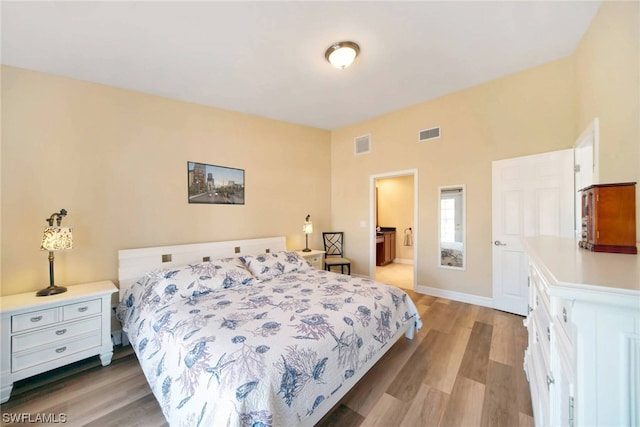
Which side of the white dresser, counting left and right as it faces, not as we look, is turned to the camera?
left

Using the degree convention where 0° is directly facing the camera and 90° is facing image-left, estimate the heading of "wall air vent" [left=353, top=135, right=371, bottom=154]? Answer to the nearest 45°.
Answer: approximately 45°

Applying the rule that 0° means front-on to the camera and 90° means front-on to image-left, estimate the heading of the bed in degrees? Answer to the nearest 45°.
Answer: approximately 315°

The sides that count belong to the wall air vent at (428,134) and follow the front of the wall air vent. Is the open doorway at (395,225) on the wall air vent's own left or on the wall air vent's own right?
on the wall air vent's own right

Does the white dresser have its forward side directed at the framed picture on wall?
yes

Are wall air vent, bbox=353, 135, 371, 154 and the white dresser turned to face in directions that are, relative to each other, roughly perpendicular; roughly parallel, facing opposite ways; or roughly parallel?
roughly perpendicular

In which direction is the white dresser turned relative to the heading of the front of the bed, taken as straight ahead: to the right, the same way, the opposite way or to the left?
the opposite way

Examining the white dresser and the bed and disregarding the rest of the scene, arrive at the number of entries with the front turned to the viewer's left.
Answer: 1

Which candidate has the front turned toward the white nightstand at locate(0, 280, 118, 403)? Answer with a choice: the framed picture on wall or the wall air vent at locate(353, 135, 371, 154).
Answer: the wall air vent

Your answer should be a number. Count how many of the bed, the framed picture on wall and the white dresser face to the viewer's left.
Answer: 1

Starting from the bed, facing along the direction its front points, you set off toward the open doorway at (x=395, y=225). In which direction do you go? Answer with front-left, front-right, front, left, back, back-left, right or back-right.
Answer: left

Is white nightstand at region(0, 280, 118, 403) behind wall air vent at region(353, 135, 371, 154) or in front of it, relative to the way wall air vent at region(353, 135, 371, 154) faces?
in front
